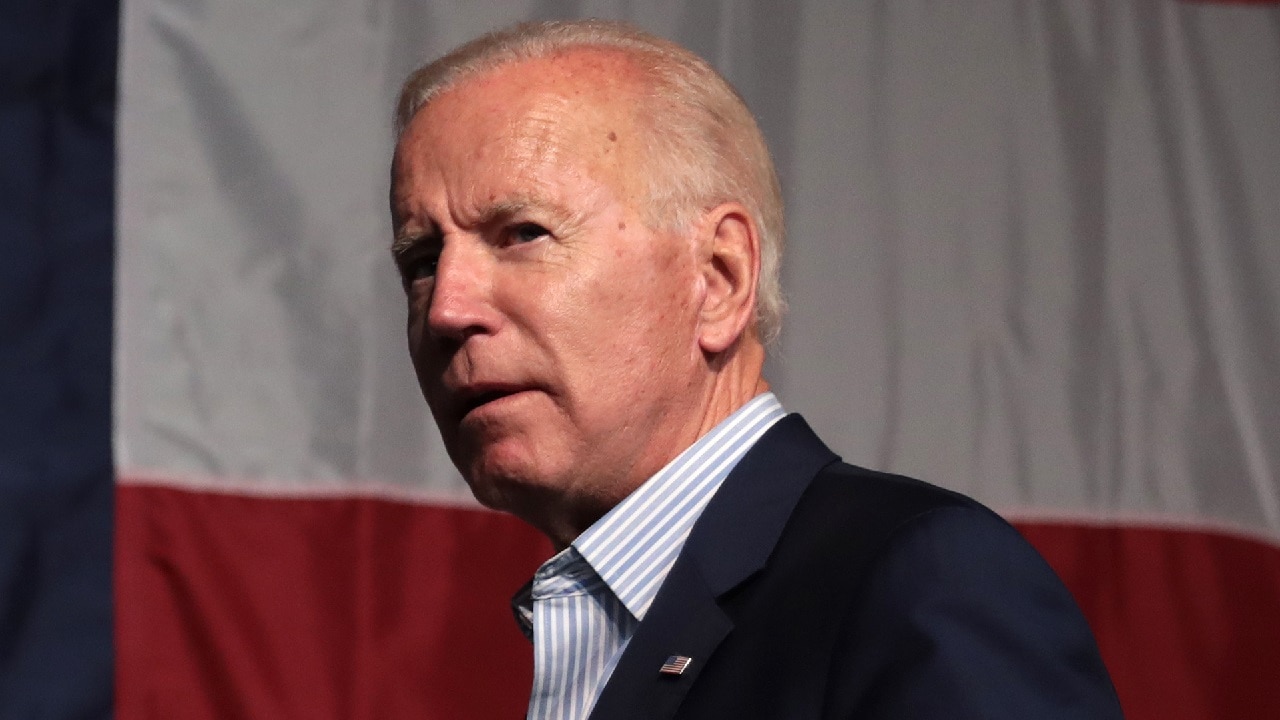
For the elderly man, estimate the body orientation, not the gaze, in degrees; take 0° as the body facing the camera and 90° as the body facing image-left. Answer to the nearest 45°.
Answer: approximately 45°

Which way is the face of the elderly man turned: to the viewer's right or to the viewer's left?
to the viewer's left
